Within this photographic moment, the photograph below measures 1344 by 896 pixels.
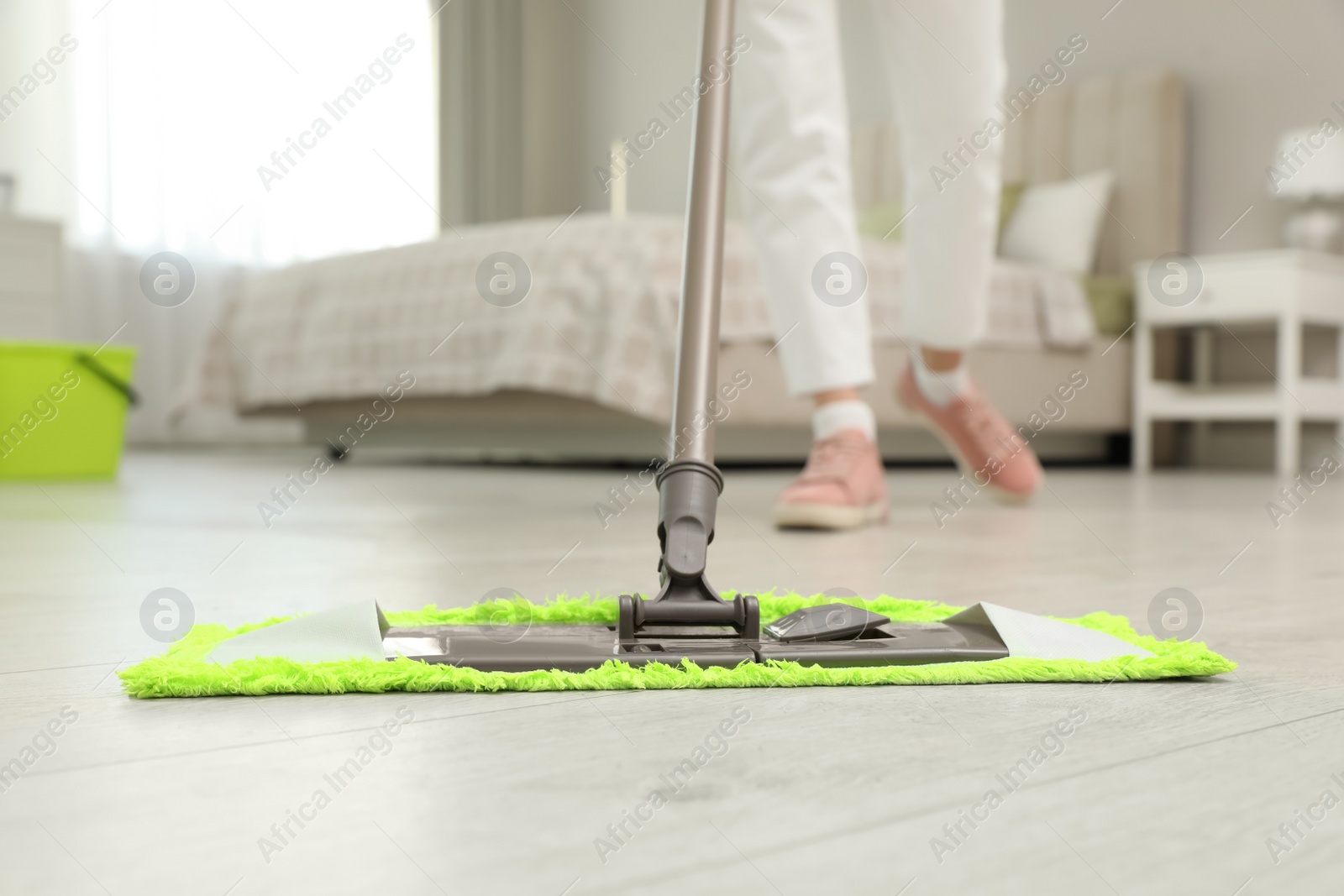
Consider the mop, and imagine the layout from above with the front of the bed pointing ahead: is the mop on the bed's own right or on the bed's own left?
on the bed's own left

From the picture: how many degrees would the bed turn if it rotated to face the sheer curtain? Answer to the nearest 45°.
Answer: approximately 45° to its right

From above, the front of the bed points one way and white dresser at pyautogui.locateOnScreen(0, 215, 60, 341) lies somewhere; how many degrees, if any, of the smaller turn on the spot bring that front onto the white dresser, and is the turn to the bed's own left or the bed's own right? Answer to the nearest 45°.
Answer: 0° — it already faces it

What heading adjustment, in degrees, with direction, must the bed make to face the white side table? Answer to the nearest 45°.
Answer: approximately 180°

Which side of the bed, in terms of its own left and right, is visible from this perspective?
left

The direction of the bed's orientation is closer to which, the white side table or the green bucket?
the green bucket
